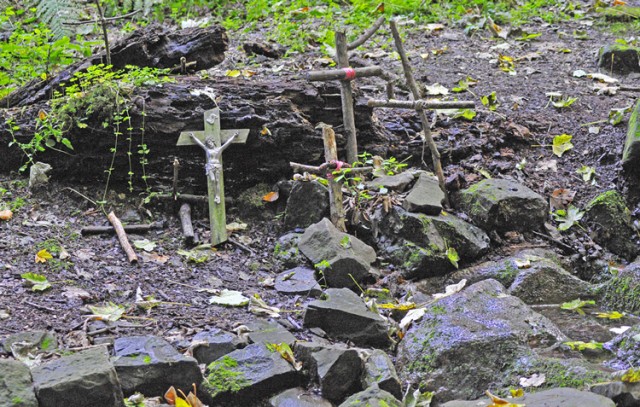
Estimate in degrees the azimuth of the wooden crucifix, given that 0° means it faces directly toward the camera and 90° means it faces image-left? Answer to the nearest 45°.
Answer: approximately 0°

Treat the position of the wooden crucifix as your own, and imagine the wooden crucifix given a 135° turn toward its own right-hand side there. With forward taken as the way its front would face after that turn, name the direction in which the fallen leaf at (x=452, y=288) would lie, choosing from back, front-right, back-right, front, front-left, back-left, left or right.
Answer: back

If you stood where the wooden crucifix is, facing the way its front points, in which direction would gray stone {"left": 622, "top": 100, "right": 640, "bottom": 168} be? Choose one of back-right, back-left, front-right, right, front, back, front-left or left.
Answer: left

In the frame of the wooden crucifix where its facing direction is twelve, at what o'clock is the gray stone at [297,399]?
The gray stone is roughly at 12 o'clock from the wooden crucifix.

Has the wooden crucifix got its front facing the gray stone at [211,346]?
yes

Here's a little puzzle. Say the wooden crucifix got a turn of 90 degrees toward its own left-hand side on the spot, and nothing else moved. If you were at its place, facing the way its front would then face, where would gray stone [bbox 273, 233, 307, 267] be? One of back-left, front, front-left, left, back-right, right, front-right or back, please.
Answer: front-right

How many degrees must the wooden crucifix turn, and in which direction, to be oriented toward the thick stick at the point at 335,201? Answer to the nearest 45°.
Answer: approximately 45° to its left

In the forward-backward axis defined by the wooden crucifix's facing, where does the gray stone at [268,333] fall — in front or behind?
in front

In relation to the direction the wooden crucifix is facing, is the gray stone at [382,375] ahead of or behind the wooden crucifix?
ahead

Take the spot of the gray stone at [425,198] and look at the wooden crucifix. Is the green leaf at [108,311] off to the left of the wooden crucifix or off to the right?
left

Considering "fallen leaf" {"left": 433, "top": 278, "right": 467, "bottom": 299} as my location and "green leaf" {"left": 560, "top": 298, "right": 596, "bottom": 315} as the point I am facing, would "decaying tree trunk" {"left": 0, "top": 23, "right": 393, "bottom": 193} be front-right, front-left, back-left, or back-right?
back-left

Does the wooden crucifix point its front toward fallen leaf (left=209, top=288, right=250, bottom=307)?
yes

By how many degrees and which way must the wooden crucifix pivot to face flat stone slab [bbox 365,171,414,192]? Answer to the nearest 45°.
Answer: approximately 90° to its left
